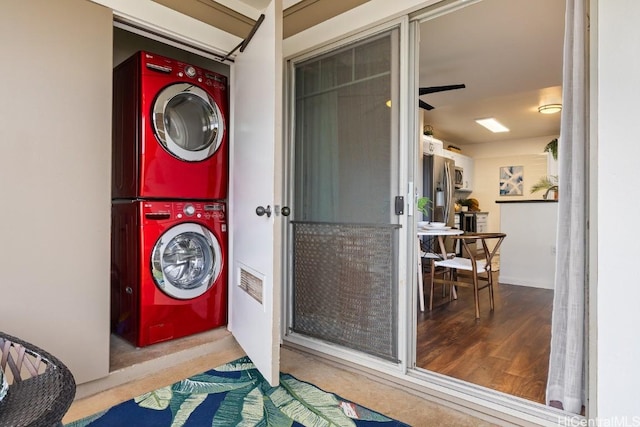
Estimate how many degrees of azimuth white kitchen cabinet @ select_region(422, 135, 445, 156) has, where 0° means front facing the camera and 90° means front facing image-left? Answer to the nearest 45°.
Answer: approximately 315°

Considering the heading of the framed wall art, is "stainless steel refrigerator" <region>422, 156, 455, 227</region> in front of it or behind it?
in front

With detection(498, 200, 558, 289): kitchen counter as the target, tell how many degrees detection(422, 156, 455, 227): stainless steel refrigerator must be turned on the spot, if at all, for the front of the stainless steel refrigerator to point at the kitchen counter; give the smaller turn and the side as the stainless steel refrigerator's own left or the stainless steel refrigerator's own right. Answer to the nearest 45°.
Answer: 0° — it already faces it

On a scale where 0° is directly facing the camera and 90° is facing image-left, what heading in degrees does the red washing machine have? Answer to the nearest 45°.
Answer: approximately 315°

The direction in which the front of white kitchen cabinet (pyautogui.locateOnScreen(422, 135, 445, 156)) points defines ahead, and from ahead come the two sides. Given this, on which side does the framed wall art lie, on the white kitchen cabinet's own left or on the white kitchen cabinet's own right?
on the white kitchen cabinet's own left

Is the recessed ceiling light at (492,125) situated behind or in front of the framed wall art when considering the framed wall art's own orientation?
in front

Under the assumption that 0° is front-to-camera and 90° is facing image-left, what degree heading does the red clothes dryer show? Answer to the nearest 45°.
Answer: approximately 315°

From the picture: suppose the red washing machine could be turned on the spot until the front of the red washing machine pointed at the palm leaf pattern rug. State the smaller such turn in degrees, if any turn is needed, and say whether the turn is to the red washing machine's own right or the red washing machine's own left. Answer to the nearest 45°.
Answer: approximately 45° to the red washing machine's own right
